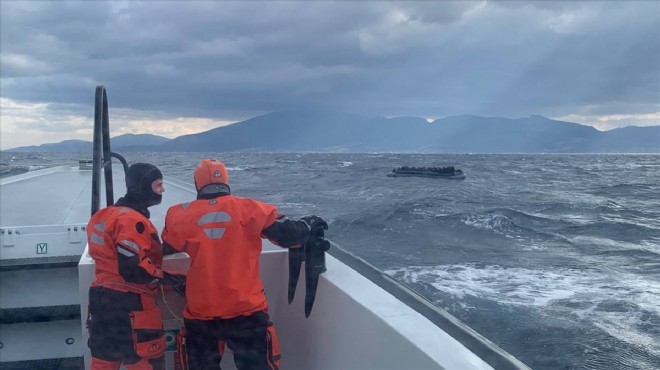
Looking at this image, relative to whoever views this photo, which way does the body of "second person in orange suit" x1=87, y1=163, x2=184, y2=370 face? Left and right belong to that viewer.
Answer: facing away from the viewer and to the right of the viewer

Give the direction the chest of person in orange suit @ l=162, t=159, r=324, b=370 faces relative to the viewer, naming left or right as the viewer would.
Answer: facing away from the viewer

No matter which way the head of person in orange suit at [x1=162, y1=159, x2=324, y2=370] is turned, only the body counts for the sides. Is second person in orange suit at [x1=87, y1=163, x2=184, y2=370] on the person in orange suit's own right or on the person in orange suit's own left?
on the person in orange suit's own left

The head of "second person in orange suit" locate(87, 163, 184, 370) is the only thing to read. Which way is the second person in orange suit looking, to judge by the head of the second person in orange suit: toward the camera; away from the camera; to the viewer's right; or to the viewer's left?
to the viewer's right

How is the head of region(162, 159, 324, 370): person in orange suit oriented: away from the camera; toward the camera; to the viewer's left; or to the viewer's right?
away from the camera

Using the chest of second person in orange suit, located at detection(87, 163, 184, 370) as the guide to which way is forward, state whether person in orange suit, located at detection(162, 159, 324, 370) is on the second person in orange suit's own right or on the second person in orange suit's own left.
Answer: on the second person in orange suit's own right
